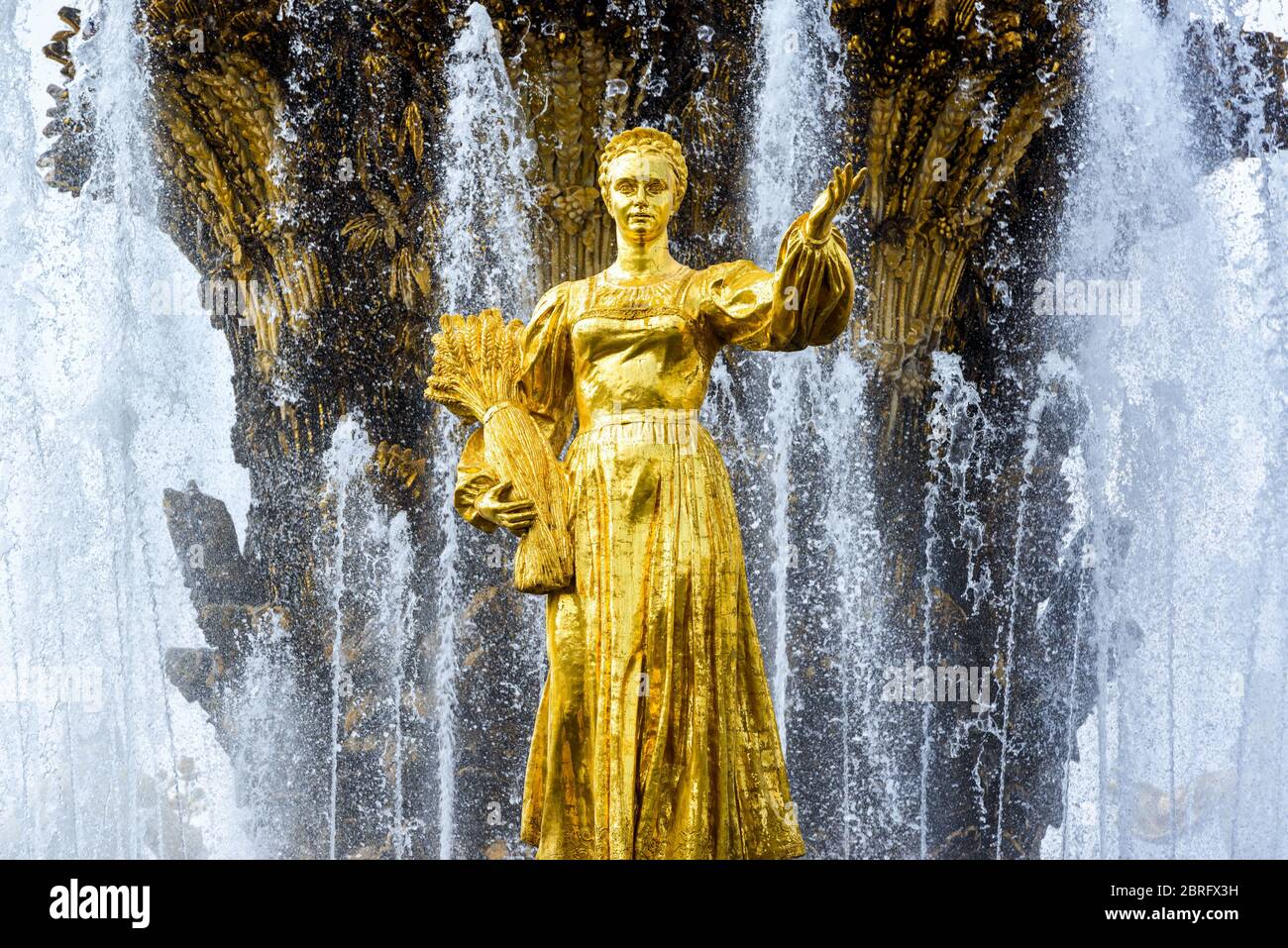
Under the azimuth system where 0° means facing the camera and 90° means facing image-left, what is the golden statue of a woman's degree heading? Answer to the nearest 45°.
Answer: approximately 0°
